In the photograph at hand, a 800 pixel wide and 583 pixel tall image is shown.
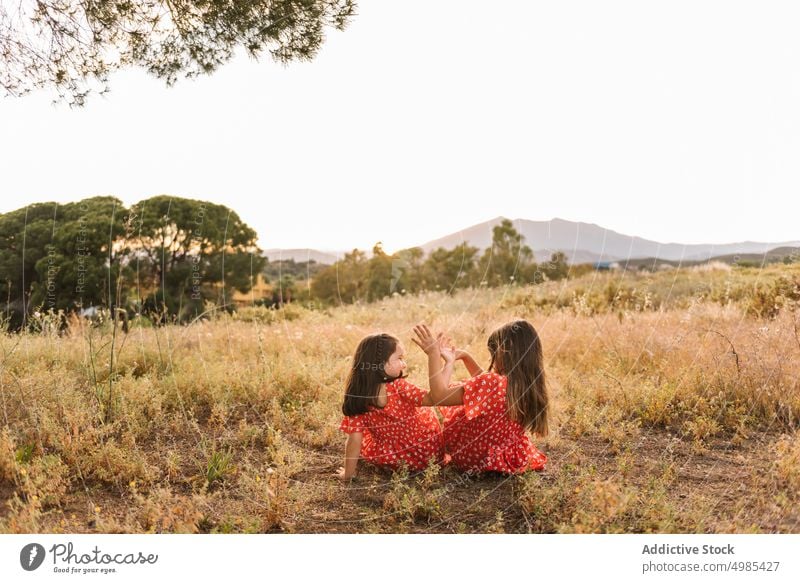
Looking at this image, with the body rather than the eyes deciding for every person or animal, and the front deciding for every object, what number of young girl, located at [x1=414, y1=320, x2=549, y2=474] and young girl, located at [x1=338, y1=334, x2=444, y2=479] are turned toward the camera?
0

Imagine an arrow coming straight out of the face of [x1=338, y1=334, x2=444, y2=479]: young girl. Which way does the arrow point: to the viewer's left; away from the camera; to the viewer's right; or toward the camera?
to the viewer's right

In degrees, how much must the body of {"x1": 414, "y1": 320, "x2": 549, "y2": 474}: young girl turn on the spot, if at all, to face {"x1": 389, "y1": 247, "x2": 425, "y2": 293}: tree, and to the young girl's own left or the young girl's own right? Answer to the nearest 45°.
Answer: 0° — they already face it

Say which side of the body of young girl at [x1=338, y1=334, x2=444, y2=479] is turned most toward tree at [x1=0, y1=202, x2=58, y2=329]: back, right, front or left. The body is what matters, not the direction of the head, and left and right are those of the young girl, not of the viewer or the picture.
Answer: left

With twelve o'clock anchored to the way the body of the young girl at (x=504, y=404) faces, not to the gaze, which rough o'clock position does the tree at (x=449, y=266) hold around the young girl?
The tree is roughly at 1 o'clock from the young girl.

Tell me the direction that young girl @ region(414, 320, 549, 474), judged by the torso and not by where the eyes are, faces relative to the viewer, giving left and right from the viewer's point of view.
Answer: facing away from the viewer and to the left of the viewer

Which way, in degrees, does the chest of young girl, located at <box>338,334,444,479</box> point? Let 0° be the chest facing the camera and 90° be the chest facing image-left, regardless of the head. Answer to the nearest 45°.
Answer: approximately 225°
